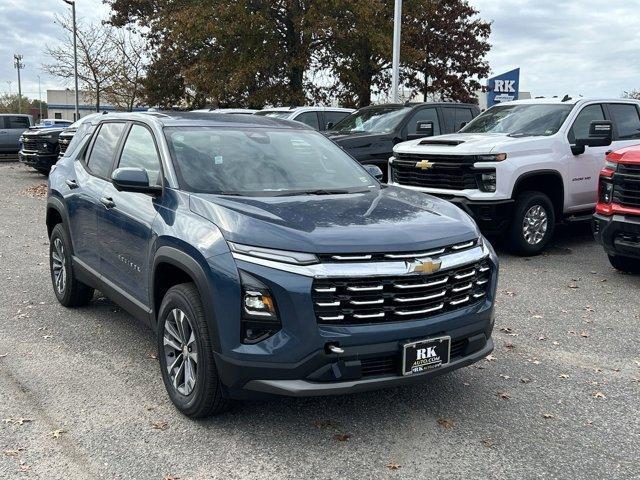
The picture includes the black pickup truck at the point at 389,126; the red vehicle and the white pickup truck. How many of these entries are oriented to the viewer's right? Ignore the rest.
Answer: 0

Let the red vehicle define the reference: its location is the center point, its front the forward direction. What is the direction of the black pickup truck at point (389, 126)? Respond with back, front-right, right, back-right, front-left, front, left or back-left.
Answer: right

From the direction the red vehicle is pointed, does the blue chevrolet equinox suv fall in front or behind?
in front

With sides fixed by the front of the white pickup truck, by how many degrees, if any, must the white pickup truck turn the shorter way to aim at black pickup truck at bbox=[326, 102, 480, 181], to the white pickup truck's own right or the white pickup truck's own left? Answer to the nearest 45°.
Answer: approximately 90° to the white pickup truck's own right

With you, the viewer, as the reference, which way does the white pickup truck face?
facing the viewer and to the left of the viewer

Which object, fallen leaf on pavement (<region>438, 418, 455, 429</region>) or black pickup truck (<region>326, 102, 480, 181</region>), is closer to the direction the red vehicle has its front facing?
the fallen leaf on pavement

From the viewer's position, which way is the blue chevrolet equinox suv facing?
facing the viewer and to the right of the viewer

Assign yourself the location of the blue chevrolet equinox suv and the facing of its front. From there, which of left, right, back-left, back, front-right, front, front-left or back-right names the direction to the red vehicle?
left

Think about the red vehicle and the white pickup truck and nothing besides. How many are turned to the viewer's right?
0

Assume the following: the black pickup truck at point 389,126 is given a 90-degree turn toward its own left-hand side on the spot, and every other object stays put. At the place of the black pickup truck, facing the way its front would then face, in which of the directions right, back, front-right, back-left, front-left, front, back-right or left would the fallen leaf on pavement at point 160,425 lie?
front-right

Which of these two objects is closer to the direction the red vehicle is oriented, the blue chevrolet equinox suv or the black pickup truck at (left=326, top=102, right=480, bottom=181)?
the blue chevrolet equinox suv

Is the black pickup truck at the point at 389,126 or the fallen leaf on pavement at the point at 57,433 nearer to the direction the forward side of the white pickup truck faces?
the fallen leaf on pavement
